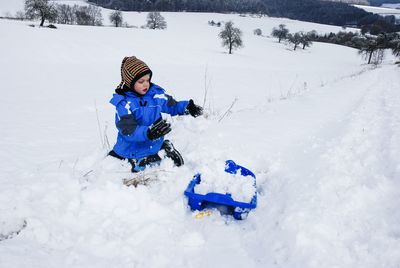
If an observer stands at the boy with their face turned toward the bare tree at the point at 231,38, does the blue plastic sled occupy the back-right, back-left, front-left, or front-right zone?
back-right

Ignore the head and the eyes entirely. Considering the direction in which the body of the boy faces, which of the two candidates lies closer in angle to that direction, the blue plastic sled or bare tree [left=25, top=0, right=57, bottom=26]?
the blue plastic sled

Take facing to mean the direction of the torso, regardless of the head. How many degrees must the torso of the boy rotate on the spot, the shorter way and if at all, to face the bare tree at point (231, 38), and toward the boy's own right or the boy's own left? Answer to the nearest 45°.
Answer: approximately 135° to the boy's own left

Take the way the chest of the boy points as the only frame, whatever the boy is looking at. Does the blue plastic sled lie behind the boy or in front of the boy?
in front

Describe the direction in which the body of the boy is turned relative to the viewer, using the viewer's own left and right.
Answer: facing the viewer and to the right of the viewer

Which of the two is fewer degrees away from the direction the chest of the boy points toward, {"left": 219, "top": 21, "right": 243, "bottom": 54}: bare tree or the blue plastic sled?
the blue plastic sled

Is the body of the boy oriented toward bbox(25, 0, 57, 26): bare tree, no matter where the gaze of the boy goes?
no

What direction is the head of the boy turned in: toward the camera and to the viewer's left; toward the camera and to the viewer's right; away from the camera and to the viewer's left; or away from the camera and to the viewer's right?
toward the camera and to the viewer's right
